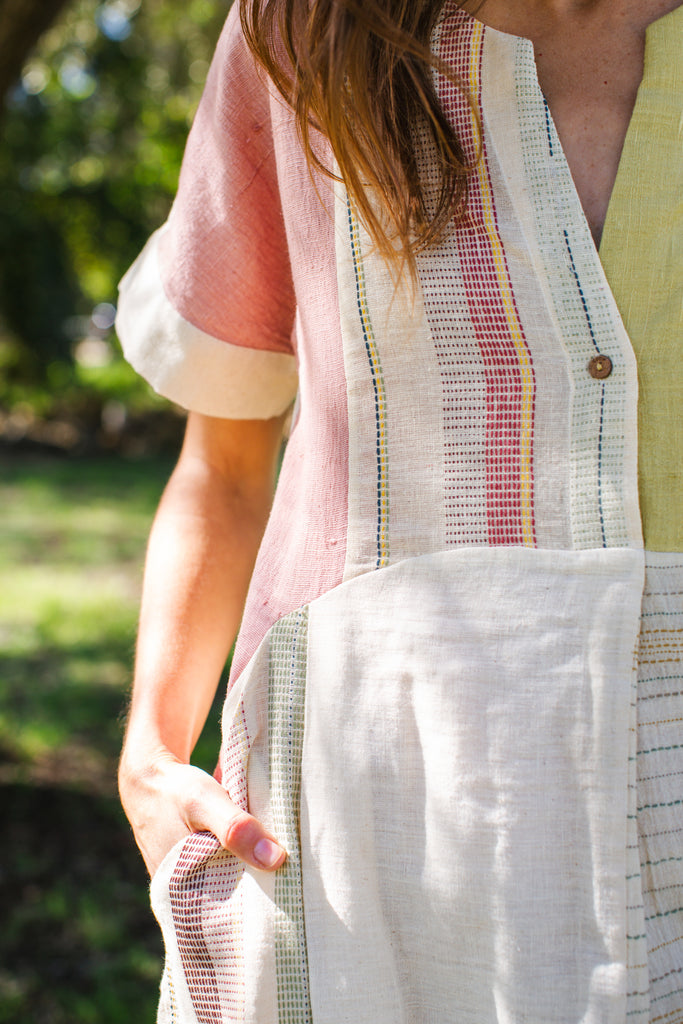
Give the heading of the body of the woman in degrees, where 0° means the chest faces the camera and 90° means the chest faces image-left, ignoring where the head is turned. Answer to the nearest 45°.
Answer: approximately 0°
